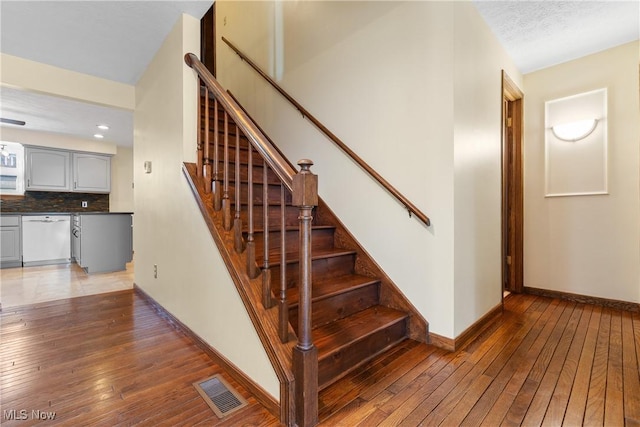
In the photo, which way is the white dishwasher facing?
toward the camera

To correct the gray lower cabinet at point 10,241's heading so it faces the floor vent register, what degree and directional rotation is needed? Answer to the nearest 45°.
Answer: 0° — it already faces it

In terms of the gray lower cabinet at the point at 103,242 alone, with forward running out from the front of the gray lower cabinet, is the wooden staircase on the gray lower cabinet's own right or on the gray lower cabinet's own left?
on the gray lower cabinet's own left

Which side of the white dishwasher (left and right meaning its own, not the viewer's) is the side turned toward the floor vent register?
front

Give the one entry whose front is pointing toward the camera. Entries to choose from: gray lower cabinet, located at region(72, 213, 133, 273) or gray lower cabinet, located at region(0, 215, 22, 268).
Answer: gray lower cabinet, located at region(0, 215, 22, 268)

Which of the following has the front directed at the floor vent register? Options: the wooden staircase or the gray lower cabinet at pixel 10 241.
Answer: the gray lower cabinet

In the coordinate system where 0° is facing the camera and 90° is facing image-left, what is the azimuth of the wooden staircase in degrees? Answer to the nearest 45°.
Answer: approximately 315°

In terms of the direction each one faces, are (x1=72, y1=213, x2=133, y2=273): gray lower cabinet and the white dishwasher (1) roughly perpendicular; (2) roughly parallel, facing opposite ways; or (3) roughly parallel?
roughly perpendicular

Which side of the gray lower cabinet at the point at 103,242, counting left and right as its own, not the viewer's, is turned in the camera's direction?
left

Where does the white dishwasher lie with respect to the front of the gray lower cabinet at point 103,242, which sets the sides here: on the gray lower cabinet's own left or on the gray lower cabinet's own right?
on the gray lower cabinet's own right
